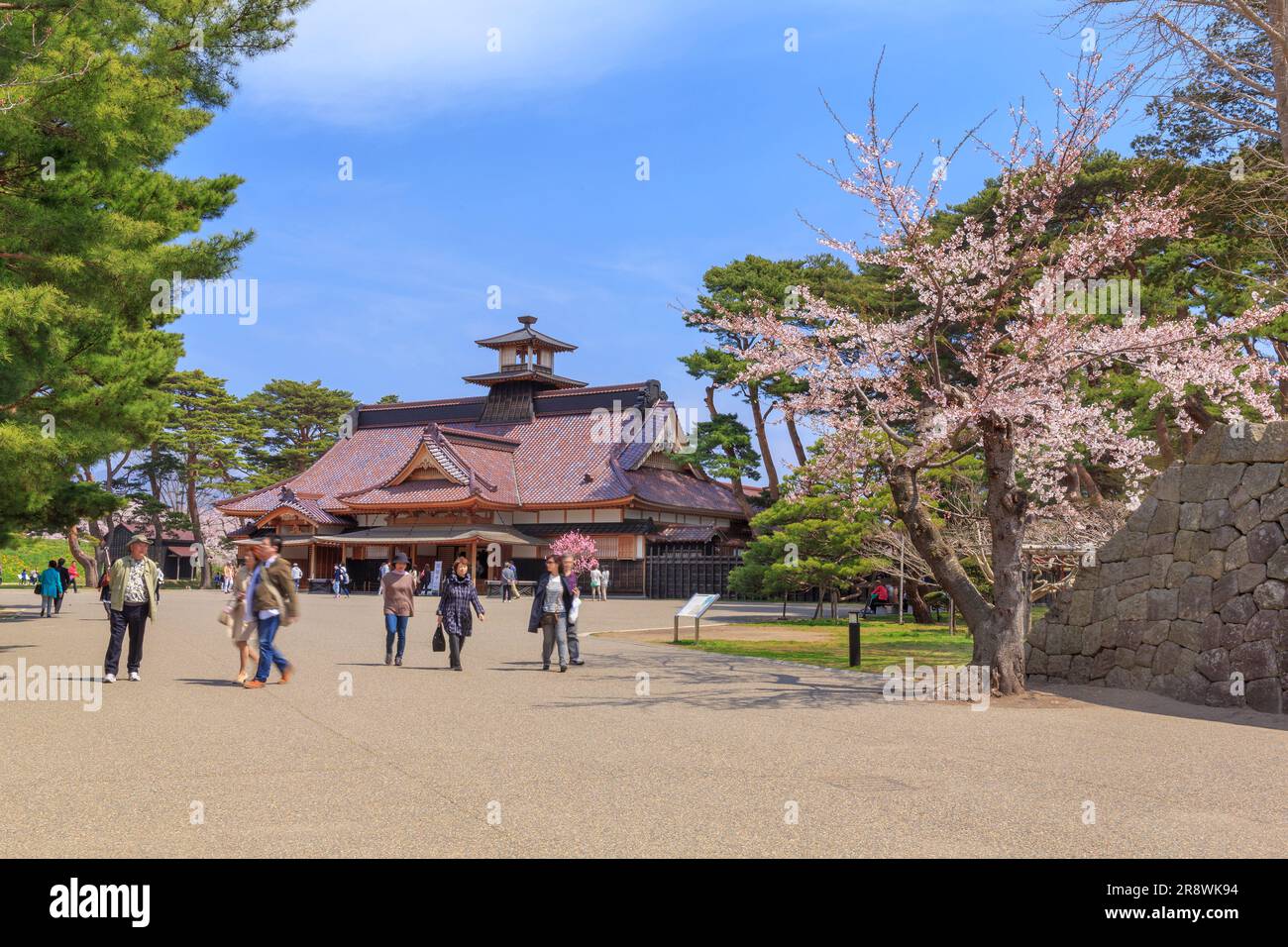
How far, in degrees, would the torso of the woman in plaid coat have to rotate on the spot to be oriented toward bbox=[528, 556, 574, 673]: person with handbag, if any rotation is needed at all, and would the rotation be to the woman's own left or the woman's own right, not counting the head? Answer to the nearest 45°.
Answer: approximately 90° to the woman's own left

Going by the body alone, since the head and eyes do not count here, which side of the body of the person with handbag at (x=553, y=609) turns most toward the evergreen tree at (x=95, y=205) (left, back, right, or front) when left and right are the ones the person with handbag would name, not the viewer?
right

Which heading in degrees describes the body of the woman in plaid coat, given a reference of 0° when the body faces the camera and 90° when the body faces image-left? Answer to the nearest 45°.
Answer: approximately 0°

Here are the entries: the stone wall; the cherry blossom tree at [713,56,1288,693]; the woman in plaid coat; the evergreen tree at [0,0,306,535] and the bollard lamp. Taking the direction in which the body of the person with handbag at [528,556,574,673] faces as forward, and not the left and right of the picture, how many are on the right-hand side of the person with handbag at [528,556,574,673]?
2

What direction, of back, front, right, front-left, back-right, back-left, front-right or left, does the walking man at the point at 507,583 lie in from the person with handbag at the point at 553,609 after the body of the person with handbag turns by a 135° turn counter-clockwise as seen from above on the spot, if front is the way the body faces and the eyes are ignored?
front-left

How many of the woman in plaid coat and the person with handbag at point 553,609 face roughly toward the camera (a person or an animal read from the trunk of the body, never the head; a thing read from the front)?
2

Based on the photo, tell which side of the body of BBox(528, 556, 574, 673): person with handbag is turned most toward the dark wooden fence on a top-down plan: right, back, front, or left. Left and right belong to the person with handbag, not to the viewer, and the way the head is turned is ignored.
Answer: back

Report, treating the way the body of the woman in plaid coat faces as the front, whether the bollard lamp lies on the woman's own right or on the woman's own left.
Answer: on the woman's own left
